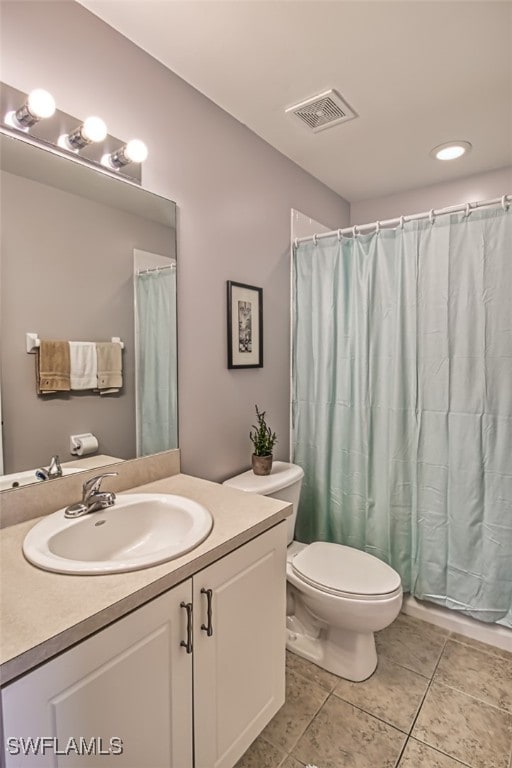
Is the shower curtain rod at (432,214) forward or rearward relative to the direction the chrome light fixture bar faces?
forward

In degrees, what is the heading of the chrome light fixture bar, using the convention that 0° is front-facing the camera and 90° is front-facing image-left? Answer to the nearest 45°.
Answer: approximately 315°

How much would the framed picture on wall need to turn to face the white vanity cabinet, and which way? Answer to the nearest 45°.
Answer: approximately 45° to its right

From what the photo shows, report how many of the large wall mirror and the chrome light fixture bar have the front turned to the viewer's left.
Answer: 0

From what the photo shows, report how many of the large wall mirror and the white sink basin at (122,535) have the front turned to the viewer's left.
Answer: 0

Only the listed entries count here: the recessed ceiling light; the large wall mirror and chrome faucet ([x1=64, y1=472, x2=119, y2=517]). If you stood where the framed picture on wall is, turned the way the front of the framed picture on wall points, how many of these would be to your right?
2

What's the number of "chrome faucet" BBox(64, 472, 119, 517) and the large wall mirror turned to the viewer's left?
0

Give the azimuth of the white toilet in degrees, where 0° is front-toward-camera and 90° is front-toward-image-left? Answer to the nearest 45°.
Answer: approximately 315°
